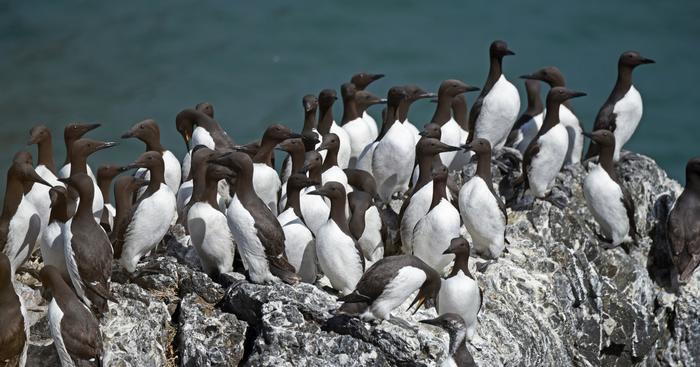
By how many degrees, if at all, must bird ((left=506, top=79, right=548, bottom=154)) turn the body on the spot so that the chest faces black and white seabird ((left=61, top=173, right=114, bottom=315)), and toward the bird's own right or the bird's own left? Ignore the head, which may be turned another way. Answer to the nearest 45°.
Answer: approximately 45° to the bird's own left

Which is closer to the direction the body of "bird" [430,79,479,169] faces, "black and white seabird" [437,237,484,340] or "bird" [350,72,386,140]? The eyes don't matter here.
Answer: the black and white seabird

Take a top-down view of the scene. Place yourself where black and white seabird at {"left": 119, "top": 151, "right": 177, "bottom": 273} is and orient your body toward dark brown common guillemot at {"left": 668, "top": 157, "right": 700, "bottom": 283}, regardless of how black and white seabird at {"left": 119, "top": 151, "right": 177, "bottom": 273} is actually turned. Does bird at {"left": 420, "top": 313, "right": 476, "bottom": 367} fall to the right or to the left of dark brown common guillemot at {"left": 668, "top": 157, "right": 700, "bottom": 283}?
right

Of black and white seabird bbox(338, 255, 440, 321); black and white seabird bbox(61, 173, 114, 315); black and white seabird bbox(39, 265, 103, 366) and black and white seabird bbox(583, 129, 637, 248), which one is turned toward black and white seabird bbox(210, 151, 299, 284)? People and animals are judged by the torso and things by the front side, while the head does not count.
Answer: black and white seabird bbox(583, 129, 637, 248)

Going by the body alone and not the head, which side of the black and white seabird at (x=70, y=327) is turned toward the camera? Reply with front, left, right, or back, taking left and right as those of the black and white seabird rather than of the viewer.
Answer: left

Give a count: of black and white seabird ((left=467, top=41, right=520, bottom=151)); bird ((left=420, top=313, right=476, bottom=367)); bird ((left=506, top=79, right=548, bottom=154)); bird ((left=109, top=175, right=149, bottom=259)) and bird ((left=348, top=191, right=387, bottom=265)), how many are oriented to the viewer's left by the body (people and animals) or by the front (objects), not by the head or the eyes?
2

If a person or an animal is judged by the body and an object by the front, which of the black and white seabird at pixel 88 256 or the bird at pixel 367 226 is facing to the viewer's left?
the black and white seabird

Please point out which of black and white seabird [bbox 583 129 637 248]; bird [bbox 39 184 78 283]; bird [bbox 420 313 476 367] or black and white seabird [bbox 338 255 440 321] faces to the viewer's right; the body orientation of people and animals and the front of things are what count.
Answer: black and white seabird [bbox 338 255 440 321]

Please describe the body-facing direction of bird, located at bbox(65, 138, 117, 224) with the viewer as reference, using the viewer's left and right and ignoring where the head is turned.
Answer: facing to the right of the viewer

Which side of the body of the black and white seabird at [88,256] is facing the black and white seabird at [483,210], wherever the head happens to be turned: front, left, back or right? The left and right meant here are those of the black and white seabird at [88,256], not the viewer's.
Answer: back
